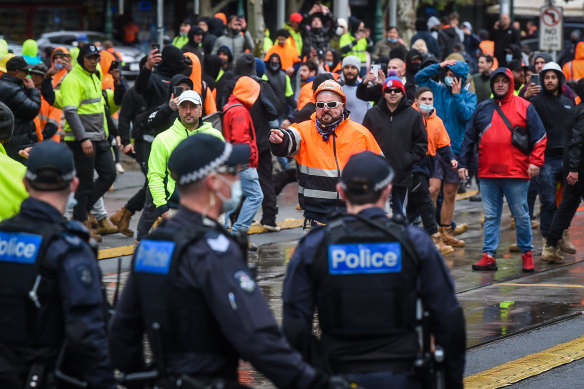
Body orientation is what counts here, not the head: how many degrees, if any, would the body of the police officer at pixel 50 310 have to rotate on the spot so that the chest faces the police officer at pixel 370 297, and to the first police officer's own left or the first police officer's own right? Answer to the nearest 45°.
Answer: approximately 45° to the first police officer's own right

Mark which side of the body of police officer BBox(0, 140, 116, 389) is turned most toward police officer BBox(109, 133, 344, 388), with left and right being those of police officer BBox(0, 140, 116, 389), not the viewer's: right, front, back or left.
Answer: right

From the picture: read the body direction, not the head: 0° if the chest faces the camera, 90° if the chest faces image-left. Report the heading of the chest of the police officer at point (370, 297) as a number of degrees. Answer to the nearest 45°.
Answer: approximately 180°

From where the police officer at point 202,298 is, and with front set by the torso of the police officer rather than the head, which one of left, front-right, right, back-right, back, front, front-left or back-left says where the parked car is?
front-left

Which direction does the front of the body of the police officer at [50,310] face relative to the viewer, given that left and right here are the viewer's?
facing away from the viewer and to the right of the viewer

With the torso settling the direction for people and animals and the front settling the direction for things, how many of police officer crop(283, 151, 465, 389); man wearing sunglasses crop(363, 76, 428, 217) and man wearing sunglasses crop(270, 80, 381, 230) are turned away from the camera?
1

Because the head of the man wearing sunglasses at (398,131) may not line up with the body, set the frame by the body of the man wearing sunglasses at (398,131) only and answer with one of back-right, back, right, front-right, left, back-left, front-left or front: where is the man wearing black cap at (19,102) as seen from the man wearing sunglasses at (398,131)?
right

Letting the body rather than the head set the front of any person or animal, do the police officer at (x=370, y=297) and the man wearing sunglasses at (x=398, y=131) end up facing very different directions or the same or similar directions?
very different directions

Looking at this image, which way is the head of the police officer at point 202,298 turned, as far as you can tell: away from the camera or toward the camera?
away from the camera

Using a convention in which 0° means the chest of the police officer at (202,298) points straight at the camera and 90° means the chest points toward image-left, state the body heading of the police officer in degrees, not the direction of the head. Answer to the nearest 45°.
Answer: approximately 225°

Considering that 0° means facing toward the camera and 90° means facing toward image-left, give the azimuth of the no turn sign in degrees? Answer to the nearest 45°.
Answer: approximately 0°
